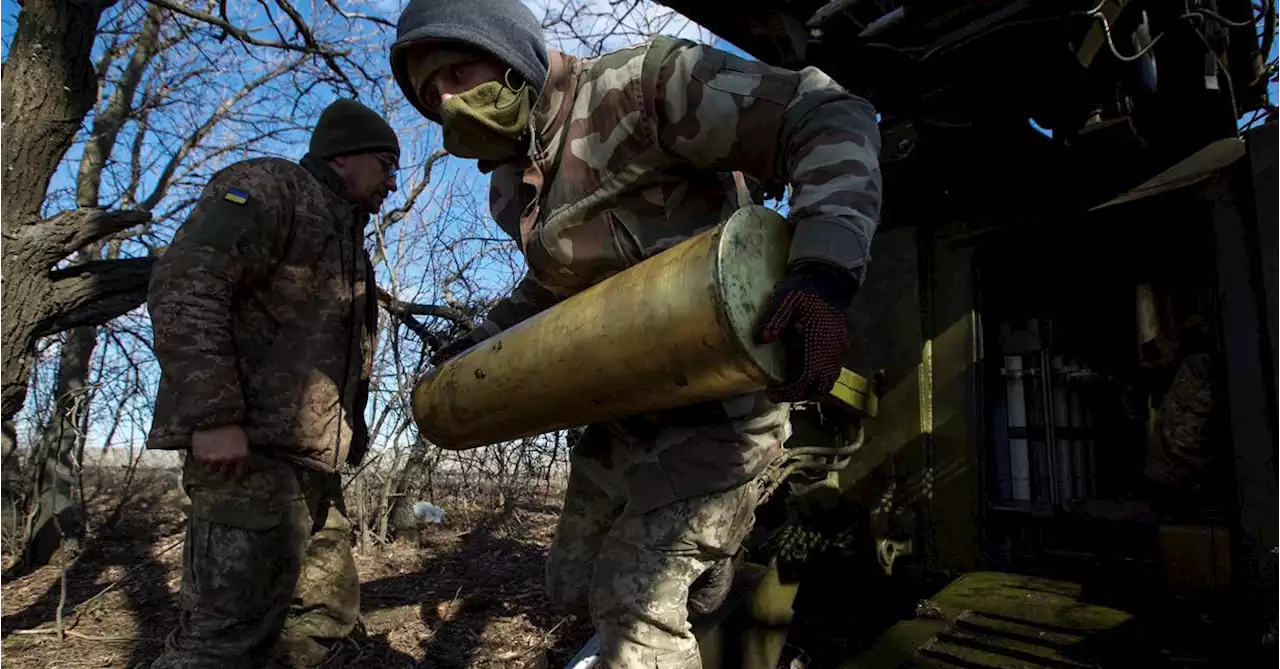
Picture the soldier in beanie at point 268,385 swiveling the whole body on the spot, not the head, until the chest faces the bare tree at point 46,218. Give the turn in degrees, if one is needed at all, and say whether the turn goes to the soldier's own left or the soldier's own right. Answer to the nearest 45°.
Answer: approximately 135° to the soldier's own left

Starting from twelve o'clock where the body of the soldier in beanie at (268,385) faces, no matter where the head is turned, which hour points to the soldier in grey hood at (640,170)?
the soldier in grey hood at (640,170) is roughly at 2 o'clock from the soldier in beanie at (268,385).

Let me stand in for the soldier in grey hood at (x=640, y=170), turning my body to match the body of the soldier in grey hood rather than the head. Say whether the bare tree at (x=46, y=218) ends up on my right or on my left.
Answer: on my right

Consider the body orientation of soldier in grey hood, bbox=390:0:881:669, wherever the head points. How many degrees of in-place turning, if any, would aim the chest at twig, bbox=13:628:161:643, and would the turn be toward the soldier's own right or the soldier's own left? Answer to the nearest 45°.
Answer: approximately 90° to the soldier's own right

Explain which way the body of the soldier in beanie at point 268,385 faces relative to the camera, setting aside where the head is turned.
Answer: to the viewer's right

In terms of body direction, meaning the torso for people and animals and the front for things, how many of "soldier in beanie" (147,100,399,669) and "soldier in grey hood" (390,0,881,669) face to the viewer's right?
1

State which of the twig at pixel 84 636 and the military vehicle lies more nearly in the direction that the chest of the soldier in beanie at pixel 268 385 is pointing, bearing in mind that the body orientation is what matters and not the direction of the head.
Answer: the military vehicle

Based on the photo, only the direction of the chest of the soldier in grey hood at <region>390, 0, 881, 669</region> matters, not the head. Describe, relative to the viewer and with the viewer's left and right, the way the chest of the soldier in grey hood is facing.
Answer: facing the viewer and to the left of the viewer

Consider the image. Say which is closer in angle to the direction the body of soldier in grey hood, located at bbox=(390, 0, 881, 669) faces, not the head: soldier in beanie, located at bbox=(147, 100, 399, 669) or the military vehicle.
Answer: the soldier in beanie

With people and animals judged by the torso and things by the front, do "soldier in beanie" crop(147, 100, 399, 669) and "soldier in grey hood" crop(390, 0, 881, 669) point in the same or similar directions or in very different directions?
very different directions

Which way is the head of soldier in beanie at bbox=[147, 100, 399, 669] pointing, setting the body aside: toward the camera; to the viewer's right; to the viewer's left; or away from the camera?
to the viewer's right

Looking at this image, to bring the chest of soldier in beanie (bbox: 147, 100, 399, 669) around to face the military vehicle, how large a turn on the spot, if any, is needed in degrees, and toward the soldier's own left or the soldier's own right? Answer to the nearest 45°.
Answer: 0° — they already face it

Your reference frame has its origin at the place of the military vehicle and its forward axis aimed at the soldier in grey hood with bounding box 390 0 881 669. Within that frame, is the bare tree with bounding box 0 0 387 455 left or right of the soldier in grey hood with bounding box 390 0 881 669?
right
